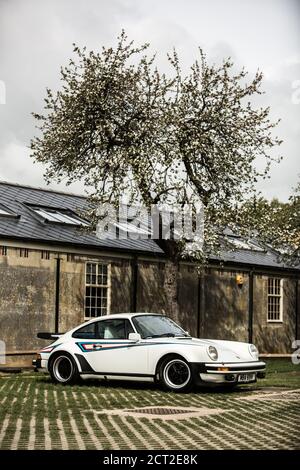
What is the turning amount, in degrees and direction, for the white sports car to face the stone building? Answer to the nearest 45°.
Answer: approximately 135° to its left

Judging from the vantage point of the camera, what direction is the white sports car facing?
facing the viewer and to the right of the viewer
